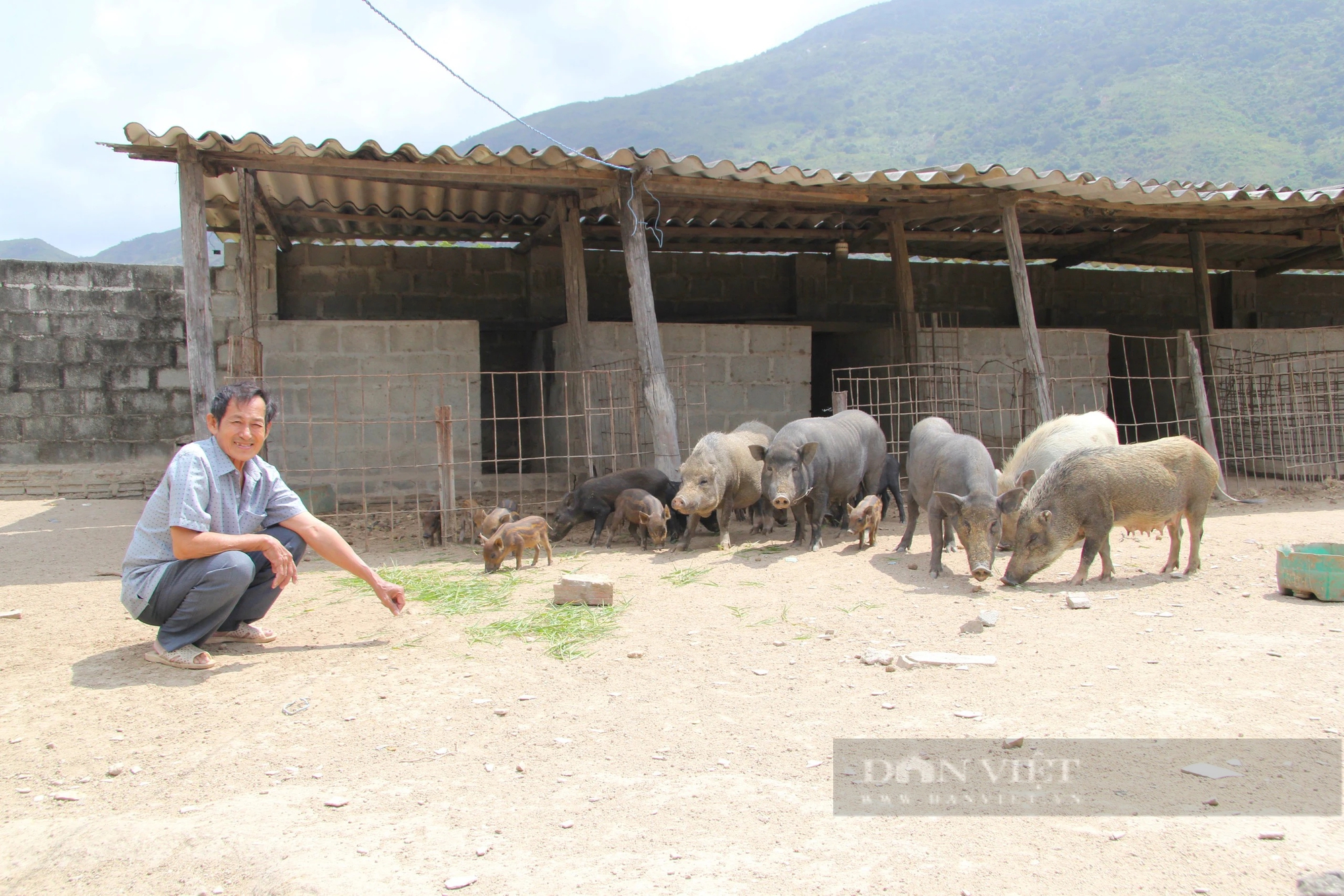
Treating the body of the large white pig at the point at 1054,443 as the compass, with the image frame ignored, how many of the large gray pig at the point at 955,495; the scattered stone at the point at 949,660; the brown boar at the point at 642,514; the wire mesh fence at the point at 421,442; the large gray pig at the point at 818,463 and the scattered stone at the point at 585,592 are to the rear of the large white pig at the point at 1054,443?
0

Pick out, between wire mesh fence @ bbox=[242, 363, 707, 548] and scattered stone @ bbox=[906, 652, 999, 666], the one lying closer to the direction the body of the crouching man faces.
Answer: the scattered stone

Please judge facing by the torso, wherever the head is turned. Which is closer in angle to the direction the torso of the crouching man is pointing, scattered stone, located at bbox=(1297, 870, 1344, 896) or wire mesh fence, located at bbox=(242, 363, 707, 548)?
the scattered stone

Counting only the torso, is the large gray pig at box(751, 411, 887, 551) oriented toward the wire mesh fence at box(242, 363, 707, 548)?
no

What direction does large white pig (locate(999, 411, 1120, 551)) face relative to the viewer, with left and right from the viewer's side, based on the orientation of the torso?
facing the viewer and to the left of the viewer

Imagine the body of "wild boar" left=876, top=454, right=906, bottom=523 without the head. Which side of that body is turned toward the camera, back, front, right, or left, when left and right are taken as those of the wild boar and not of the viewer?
back

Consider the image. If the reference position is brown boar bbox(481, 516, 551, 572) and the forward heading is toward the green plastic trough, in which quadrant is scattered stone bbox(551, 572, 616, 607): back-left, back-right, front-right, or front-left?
front-right

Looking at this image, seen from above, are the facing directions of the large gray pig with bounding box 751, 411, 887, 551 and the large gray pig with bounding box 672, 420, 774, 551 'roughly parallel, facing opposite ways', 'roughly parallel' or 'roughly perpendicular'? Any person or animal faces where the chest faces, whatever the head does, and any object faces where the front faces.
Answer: roughly parallel

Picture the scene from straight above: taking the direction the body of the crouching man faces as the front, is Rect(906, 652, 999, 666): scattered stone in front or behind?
in front

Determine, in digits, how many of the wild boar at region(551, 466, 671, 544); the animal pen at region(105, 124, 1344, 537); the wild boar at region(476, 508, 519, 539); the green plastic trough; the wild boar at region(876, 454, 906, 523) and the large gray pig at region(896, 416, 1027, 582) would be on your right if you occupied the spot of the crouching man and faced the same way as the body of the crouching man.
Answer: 0

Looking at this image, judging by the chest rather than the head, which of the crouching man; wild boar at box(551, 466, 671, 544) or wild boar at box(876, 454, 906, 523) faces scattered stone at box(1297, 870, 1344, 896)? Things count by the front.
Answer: the crouching man

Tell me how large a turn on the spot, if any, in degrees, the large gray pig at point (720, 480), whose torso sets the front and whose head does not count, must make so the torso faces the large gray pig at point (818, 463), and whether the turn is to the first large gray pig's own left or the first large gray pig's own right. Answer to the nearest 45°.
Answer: approximately 135° to the first large gray pig's own left

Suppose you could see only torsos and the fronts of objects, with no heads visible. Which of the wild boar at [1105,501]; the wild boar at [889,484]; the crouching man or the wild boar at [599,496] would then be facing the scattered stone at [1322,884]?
the crouching man

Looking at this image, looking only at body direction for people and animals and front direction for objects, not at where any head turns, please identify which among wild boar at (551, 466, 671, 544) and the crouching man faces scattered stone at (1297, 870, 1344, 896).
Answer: the crouching man

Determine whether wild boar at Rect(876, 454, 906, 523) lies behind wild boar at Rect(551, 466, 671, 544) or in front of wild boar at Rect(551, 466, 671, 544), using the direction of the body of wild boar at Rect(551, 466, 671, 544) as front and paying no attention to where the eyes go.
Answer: behind

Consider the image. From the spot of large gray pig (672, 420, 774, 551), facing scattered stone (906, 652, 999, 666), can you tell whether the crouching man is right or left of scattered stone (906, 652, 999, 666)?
right

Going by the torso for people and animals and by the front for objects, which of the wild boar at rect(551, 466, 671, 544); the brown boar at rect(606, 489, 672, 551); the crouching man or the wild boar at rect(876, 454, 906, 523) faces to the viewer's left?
the wild boar at rect(551, 466, 671, 544)

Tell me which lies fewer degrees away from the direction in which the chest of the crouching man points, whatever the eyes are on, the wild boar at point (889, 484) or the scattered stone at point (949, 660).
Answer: the scattered stone

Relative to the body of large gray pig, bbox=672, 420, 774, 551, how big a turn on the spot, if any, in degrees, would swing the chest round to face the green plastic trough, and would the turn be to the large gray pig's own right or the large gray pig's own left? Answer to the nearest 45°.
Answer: approximately 90° to the large gray pig's own left

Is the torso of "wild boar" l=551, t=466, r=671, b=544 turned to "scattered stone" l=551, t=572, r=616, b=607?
no

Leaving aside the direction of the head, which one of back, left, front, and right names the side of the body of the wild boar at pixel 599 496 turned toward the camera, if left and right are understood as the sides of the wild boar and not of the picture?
left

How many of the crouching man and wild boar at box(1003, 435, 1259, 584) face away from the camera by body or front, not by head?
0

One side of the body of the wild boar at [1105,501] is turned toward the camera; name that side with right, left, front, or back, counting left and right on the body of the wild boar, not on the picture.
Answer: left

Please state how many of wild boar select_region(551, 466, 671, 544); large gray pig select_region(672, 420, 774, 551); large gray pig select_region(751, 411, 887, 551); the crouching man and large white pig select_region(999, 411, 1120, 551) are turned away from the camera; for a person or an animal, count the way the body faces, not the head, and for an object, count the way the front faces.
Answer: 0

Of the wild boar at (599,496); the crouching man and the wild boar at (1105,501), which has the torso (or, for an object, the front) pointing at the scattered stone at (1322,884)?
the crouching man
